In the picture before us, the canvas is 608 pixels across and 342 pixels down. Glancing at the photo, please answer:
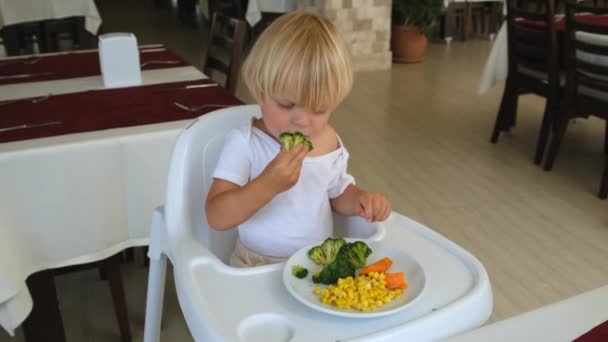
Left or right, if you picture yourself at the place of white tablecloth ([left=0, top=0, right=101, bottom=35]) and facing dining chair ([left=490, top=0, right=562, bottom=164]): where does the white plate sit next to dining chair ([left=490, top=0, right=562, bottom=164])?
right

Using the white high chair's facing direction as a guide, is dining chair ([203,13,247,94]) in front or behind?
behind

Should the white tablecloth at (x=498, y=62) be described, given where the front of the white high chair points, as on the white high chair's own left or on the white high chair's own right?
on the white high chair's own left

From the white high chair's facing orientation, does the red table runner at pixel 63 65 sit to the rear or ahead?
to the rear

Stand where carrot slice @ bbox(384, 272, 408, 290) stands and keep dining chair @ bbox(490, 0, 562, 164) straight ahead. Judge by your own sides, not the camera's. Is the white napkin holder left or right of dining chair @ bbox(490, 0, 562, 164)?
left

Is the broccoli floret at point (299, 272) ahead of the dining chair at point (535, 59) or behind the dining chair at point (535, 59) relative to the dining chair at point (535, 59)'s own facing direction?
behind
